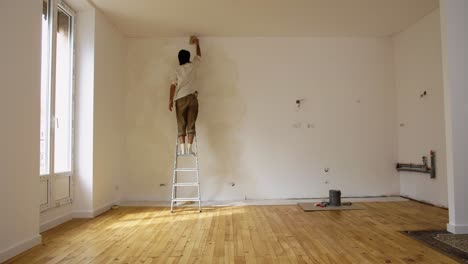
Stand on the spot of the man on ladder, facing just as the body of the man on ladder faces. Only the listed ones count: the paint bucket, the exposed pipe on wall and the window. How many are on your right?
2

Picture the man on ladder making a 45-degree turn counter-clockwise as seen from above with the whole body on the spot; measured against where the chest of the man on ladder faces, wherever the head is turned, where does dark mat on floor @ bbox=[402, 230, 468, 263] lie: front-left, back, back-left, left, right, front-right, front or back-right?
back

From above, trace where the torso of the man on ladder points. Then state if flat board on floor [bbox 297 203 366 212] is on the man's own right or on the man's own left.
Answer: on the man's own right

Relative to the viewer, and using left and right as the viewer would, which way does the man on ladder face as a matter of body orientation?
facing away from the viewer

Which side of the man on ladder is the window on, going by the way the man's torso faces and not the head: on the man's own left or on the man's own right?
on the man's own left

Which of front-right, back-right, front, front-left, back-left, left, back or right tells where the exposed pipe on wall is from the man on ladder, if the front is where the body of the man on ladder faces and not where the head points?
right

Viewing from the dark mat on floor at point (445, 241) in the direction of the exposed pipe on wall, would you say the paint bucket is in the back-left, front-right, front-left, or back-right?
front-left

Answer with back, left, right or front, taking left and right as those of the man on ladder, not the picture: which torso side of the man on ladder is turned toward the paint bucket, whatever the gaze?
right

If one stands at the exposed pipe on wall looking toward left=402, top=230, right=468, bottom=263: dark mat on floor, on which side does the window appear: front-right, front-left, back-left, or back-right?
front-right
